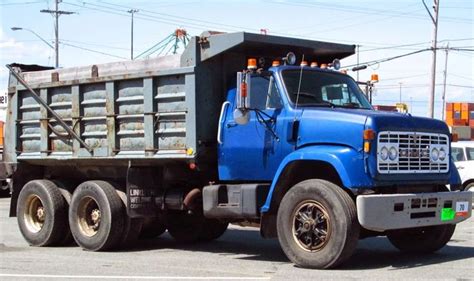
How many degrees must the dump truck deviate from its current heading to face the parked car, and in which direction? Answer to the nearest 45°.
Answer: approximately 90° to its left
